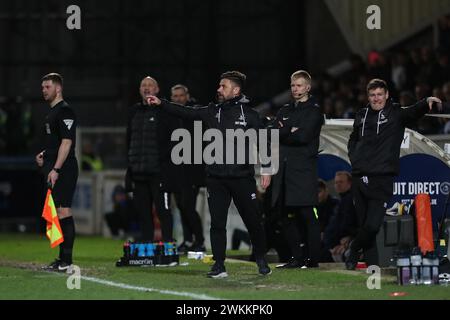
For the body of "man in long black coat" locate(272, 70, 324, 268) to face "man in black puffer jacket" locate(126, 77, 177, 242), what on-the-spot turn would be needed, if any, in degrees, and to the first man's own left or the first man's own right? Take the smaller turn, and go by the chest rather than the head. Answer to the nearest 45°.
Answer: approximately 90° to the first man's own right

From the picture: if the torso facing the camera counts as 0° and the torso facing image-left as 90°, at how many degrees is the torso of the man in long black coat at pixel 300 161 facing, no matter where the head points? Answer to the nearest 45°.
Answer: approximately 45°

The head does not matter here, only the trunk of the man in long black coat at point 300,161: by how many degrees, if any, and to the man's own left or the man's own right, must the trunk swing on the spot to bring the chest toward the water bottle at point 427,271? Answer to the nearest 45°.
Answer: approximately 90° to the man's own left

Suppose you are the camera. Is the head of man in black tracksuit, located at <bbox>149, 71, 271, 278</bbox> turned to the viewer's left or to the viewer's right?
to the viewer's left

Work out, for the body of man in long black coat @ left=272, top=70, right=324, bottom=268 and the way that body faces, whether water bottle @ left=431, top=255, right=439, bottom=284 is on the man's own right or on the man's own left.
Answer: on the man's own left

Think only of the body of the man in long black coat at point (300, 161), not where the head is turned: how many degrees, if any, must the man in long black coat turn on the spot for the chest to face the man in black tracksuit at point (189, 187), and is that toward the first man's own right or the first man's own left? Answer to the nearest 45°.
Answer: approximately 90° to the first man's own right
